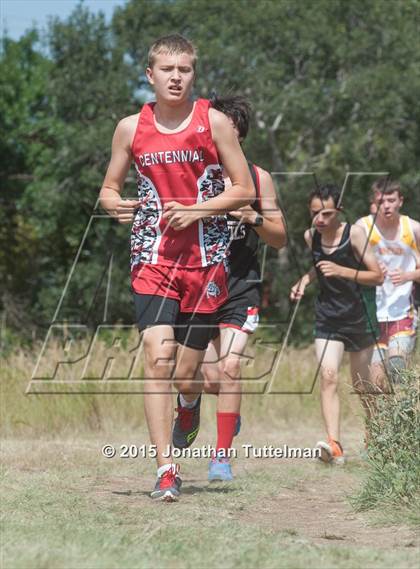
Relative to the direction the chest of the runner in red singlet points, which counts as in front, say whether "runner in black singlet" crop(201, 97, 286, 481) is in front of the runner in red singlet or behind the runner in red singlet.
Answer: behind

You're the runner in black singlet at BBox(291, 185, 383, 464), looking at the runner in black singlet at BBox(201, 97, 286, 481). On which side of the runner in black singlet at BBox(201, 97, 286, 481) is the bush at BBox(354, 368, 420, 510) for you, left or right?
left

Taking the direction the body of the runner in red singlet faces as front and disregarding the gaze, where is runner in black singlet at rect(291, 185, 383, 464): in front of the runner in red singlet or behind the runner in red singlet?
behind

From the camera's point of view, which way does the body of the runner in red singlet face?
toward the camera

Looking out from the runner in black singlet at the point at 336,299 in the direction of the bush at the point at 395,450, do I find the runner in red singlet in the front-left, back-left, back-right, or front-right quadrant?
front-right
